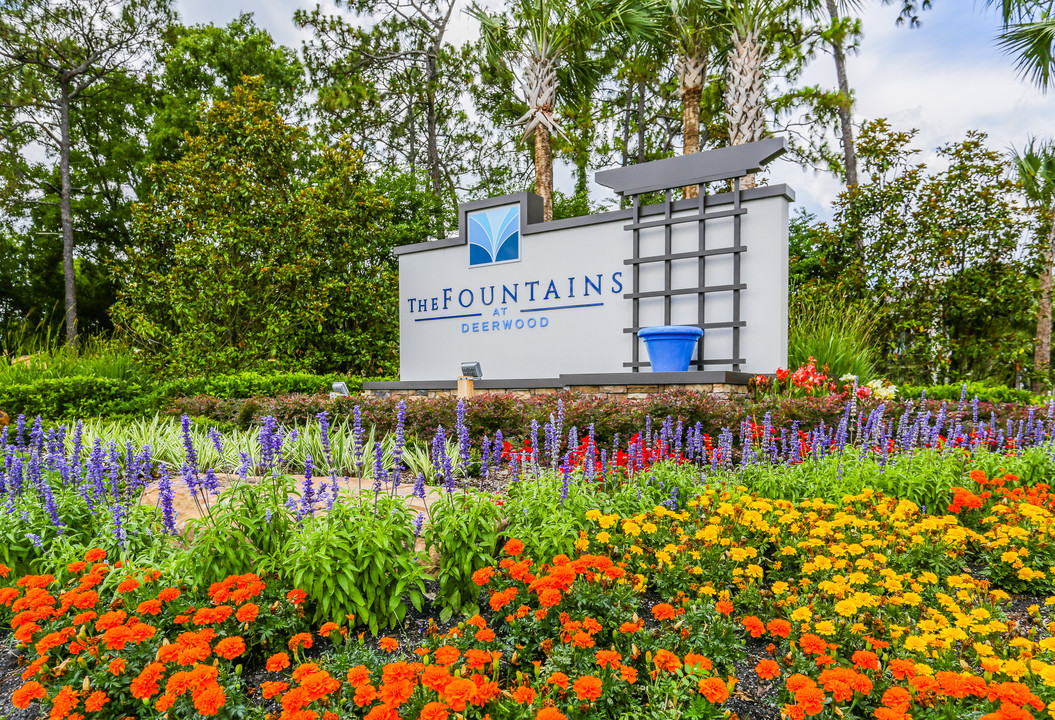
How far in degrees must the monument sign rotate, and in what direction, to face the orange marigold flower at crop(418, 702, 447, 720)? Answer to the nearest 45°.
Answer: approximately 45° to its left

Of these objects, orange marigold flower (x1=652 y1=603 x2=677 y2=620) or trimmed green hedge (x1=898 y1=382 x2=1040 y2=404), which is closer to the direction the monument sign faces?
the orange marigold flower

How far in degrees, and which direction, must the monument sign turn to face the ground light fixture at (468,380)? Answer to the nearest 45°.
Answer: approximately 45° to its right

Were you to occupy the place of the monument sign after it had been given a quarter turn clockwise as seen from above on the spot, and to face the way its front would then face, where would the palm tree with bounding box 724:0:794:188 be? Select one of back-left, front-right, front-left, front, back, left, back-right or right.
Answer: right

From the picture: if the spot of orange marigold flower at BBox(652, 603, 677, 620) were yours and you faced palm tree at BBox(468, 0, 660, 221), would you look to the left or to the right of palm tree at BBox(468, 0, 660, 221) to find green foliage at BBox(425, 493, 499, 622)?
left

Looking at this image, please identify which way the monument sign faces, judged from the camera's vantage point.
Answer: facing the viewer and to the left of the viewer

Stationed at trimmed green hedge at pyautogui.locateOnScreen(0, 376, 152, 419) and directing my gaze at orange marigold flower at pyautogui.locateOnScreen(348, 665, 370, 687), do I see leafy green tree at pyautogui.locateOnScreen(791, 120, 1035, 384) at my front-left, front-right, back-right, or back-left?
front-left

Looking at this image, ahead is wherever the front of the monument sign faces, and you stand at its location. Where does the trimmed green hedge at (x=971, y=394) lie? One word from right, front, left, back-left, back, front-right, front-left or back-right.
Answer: back-left

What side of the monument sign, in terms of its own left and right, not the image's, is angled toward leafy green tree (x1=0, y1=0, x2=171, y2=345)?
right

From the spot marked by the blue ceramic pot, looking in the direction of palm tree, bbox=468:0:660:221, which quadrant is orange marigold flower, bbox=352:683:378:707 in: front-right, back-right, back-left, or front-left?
back-left

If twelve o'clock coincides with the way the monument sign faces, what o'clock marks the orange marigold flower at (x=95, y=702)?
The orange marigold flower is roughly at 11 o'clock from the monument sign.

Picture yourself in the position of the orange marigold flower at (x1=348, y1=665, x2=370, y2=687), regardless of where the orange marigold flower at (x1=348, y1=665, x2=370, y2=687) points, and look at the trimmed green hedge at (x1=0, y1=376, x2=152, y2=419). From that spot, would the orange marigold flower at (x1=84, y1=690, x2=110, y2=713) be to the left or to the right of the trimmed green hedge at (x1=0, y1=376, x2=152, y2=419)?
left

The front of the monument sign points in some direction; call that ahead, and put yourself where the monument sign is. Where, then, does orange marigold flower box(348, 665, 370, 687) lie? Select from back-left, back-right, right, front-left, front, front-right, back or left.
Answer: front-left

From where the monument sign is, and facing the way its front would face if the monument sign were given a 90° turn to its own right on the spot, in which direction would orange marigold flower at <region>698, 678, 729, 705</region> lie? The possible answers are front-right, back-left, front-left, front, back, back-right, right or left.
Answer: back-left
